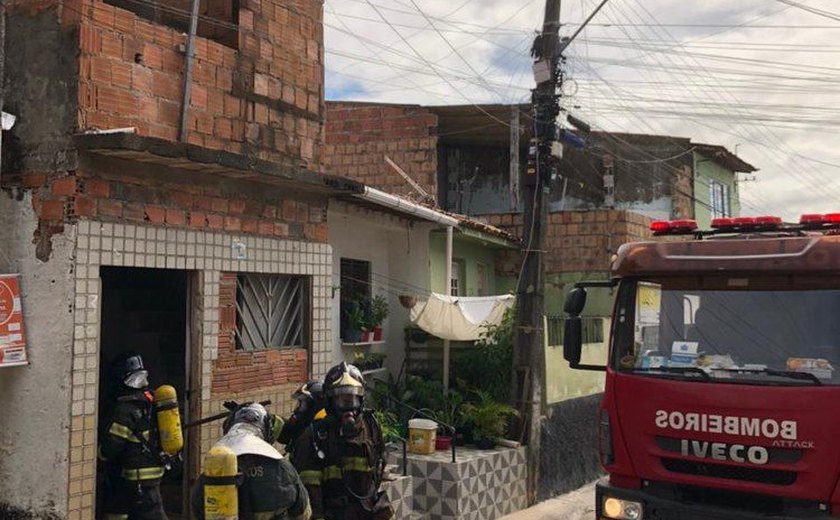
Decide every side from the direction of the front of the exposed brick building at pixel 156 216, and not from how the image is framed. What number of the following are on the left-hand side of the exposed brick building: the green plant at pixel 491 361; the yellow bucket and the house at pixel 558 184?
3

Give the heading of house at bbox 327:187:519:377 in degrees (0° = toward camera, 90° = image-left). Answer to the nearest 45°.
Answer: approximately 315°

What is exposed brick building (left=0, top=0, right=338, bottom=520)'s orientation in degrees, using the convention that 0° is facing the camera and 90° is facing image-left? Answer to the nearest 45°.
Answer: approximately 315°

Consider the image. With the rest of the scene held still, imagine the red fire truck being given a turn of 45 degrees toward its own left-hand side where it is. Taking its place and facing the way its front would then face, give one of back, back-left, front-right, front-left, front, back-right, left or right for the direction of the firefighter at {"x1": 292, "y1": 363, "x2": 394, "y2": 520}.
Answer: back-right

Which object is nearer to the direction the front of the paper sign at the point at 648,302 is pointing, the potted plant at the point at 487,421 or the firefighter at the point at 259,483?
the firefighter

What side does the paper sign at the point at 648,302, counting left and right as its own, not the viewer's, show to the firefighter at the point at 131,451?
right

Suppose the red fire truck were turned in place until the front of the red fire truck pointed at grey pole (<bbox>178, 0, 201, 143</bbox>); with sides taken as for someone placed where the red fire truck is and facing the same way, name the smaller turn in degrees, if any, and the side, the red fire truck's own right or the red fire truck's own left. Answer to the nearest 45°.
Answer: approximately 90° to the red fire truck's own right

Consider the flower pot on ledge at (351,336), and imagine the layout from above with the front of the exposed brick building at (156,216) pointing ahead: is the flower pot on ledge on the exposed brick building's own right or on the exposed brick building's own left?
on the exposed brick building's own left
